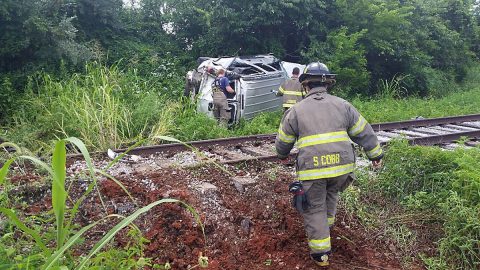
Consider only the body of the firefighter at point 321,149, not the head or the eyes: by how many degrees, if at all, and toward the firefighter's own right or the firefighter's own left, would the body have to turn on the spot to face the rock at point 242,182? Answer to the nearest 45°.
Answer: approximately 45° to the firefighter's own left

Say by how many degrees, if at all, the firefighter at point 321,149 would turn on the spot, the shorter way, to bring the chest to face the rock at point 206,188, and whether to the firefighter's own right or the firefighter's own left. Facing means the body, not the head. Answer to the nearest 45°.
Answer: approximately 45° to the firefighter's own left

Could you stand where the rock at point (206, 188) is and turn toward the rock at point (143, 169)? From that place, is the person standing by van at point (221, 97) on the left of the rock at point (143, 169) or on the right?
right

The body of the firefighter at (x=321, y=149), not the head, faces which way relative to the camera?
away from the camera

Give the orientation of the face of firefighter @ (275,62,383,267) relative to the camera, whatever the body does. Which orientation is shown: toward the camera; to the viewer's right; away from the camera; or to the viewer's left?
away from the camera

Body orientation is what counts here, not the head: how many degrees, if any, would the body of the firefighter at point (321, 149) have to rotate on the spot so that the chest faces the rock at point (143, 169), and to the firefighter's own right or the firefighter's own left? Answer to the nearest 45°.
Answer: approximately 45° to the firefighter's own left

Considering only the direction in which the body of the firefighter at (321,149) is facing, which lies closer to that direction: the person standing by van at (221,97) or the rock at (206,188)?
the person standing by van

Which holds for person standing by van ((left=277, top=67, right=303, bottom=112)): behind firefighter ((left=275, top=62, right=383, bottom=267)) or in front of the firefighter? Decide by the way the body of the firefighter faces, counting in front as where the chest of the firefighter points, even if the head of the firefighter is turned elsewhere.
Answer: in front

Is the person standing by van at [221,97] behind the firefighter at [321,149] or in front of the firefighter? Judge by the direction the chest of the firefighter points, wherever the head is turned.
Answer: in front
